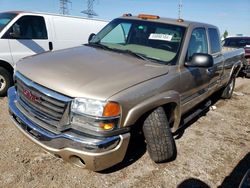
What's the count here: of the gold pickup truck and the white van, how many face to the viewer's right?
0

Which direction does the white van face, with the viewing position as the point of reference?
facing the viewer and to the left of the viewer

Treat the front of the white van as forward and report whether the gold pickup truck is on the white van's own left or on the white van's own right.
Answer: on the white van's own left

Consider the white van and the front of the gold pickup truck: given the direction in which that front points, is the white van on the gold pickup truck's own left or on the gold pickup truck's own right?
on the gold pickup truck's own right
